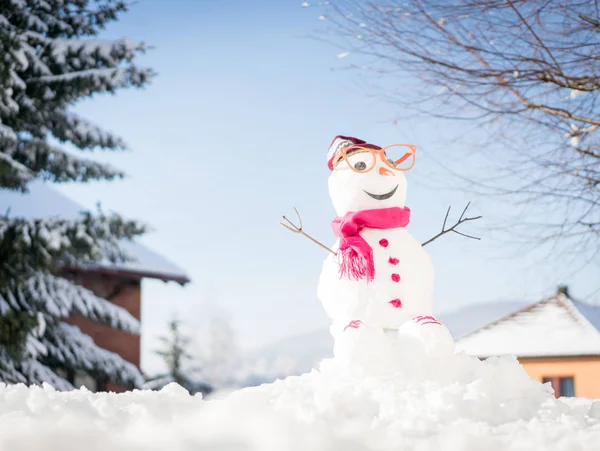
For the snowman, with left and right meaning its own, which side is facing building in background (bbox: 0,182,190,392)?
back

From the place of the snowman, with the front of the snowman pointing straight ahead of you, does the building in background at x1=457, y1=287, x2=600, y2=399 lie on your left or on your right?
on your left

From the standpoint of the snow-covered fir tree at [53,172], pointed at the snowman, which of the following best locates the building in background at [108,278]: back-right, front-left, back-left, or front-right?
back-left

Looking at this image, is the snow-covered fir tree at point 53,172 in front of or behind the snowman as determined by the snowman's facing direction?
behind

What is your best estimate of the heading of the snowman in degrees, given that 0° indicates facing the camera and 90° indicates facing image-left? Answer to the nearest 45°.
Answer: approximately 315°

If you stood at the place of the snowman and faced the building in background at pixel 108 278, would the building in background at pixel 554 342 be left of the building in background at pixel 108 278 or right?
right
